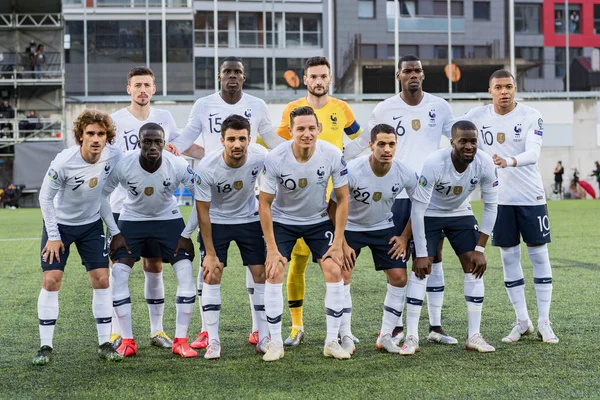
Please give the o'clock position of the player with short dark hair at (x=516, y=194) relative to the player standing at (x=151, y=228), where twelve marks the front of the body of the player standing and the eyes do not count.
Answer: The player with short dark hair is roughly at 9 o'clock from the player standing.

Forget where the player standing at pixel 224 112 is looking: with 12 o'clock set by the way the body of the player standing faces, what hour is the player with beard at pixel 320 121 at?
The player with beard is roughly at 9 o'clock from the player standing.

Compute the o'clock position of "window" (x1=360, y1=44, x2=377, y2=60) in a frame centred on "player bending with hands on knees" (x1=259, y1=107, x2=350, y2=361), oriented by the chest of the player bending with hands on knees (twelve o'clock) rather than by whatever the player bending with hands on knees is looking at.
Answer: The window is roughly at 6 o'clock from the player bending with hands on knees.

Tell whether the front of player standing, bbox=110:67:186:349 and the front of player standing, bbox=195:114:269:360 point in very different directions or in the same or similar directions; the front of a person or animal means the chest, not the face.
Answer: same or similar directions

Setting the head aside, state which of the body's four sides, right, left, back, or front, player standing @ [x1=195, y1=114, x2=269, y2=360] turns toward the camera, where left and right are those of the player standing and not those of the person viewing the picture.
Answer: front

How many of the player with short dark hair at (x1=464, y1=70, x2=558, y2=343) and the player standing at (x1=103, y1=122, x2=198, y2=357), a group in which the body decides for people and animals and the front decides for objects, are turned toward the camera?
2

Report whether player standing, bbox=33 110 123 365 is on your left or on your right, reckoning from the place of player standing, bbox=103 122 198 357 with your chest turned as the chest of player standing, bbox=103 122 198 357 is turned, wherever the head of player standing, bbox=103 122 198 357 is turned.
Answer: on your right

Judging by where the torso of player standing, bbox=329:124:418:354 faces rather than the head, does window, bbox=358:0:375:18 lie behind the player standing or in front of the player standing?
behind

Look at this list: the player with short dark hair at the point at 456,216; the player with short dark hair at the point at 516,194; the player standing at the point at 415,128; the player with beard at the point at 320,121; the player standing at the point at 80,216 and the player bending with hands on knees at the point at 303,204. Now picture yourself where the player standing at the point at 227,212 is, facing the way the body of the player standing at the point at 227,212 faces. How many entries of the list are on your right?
1

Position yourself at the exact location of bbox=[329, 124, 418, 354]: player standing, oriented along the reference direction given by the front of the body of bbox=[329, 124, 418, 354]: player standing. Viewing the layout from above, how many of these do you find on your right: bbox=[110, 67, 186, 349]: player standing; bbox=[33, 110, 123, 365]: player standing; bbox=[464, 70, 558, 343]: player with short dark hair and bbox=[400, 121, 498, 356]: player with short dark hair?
2

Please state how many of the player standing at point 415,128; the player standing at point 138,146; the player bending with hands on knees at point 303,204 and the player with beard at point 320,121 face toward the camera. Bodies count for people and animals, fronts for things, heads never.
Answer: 4

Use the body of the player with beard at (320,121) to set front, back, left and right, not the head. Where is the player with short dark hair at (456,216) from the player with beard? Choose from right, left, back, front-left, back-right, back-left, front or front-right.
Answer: front-left

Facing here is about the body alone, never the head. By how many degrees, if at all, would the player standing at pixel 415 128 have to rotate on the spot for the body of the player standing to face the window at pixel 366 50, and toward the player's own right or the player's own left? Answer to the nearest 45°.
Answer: approximately 180°

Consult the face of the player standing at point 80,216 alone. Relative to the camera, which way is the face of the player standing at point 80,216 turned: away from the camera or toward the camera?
toward the camera

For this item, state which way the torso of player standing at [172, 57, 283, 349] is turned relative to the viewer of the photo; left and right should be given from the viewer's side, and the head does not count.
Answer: facing the viewer

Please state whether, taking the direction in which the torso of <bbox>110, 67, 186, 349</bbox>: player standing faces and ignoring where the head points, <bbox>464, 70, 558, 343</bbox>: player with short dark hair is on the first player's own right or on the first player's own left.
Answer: on the first player's own left
